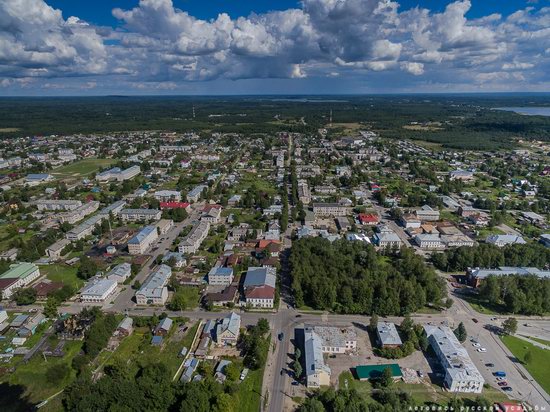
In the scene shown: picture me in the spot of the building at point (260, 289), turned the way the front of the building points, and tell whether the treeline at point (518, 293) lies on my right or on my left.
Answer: on my left

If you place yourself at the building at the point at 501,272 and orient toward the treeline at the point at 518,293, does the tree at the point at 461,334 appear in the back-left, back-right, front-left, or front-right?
front-right

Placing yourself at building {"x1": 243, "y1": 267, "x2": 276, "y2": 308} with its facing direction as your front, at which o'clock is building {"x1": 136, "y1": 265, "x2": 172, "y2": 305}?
building {"x1": 136, "y1": 265, "x2": 172, "y2": 305} is roughly at 3 o'clock from building {"x1": 243, "y1": 267, "x2": 276, "y2": 308}.

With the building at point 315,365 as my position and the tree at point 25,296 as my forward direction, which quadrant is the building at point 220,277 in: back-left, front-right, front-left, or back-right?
front-right

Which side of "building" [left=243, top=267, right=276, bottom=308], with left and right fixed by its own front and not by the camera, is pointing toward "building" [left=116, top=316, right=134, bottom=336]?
right

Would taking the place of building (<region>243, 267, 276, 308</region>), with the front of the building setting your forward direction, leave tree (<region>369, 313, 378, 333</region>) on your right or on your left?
on your left

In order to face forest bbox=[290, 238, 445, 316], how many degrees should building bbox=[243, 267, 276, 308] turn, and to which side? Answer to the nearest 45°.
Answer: approximately 90° to its left

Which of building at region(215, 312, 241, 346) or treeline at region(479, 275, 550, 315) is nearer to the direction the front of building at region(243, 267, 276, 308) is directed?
the building

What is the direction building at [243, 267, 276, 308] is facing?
toward the camera

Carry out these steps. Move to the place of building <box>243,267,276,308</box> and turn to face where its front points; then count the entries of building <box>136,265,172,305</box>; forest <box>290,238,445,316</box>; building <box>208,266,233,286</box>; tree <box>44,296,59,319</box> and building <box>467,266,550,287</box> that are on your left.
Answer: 2

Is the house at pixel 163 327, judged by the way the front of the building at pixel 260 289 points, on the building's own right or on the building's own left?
on the building's own right

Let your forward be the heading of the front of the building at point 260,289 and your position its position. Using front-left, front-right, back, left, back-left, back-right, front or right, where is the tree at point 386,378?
front-left

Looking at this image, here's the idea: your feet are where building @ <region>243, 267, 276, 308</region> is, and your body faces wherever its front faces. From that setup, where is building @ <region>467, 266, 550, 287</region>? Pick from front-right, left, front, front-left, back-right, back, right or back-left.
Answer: left

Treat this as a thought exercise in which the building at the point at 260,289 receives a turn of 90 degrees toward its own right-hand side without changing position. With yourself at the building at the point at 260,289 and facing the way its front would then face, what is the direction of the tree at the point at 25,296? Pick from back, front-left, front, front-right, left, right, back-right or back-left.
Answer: front

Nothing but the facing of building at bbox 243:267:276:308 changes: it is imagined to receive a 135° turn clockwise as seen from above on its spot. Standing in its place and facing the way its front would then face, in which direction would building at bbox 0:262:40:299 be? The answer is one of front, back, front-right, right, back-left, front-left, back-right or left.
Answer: front-left

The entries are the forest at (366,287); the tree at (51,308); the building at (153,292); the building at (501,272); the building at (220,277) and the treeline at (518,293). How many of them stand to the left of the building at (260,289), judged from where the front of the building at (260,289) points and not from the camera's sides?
3

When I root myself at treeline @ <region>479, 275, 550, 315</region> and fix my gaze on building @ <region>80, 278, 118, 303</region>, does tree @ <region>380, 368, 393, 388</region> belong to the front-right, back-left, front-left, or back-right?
front-left

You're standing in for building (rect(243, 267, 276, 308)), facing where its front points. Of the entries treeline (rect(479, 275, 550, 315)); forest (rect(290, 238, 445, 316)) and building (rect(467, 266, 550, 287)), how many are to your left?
3
